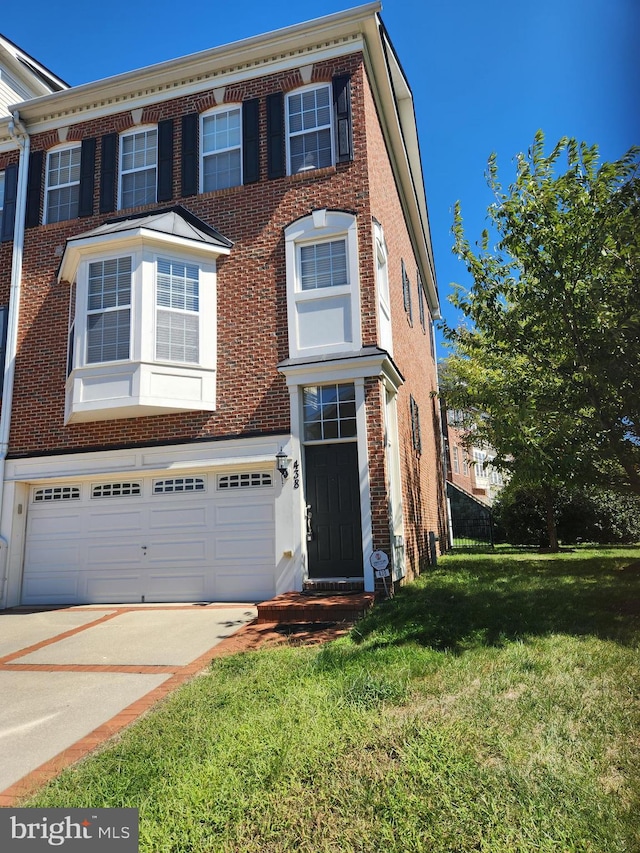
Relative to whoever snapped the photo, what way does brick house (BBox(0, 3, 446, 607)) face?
facing the viewer
